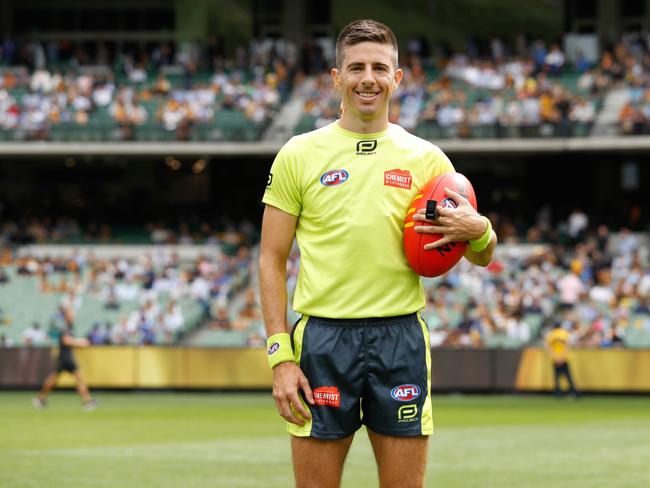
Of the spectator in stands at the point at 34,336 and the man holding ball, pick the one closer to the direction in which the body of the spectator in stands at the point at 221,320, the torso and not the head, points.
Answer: the man holding ball

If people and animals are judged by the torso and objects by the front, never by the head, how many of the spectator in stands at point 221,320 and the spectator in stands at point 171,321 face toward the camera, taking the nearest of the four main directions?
2

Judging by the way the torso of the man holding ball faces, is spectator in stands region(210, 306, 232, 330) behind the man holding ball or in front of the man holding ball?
behind

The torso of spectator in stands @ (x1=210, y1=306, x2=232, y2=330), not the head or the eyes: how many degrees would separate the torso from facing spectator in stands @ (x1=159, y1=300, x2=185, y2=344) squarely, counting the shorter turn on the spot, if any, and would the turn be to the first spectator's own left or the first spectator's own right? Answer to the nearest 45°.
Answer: approximately 90° to the first spectator's own right

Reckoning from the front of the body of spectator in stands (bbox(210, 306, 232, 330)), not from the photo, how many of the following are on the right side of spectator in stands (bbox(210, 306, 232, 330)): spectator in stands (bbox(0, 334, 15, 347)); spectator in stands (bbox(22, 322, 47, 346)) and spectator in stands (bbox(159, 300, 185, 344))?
3

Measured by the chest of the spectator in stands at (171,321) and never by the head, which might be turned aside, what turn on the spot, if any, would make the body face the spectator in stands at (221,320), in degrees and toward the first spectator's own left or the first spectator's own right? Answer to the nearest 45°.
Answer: approximately 90° to the first spectator's own left

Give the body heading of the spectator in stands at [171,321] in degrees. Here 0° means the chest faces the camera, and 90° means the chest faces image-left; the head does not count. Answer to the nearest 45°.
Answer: approximately 0°

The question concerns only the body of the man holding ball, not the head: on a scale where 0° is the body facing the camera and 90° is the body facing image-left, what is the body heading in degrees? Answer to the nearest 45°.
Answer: approximately 0°

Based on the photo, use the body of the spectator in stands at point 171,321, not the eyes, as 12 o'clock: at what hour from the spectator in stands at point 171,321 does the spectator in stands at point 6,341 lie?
the spectator in stands at point 6,341 is roughly at 3 o'clock from the spectator in stands at point 171,321.

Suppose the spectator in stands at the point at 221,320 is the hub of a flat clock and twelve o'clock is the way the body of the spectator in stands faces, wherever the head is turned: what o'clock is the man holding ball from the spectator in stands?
The man holding ball is roughly at 12 o'clock from the spectator in stands.
